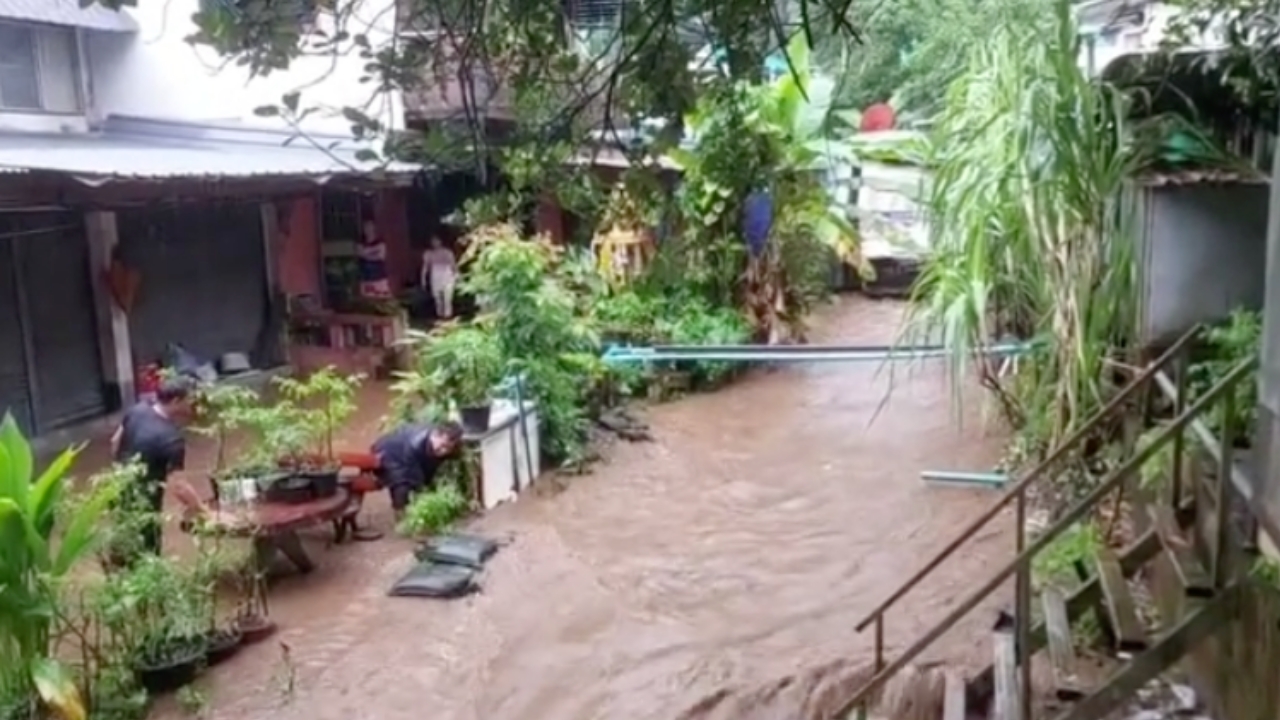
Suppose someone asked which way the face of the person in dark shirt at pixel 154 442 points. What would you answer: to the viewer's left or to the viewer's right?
to the viewer's right
